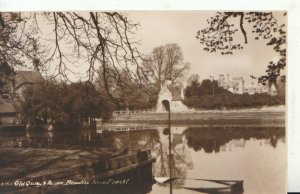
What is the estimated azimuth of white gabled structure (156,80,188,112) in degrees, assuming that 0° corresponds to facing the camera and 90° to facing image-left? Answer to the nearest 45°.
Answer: approximately 45°
